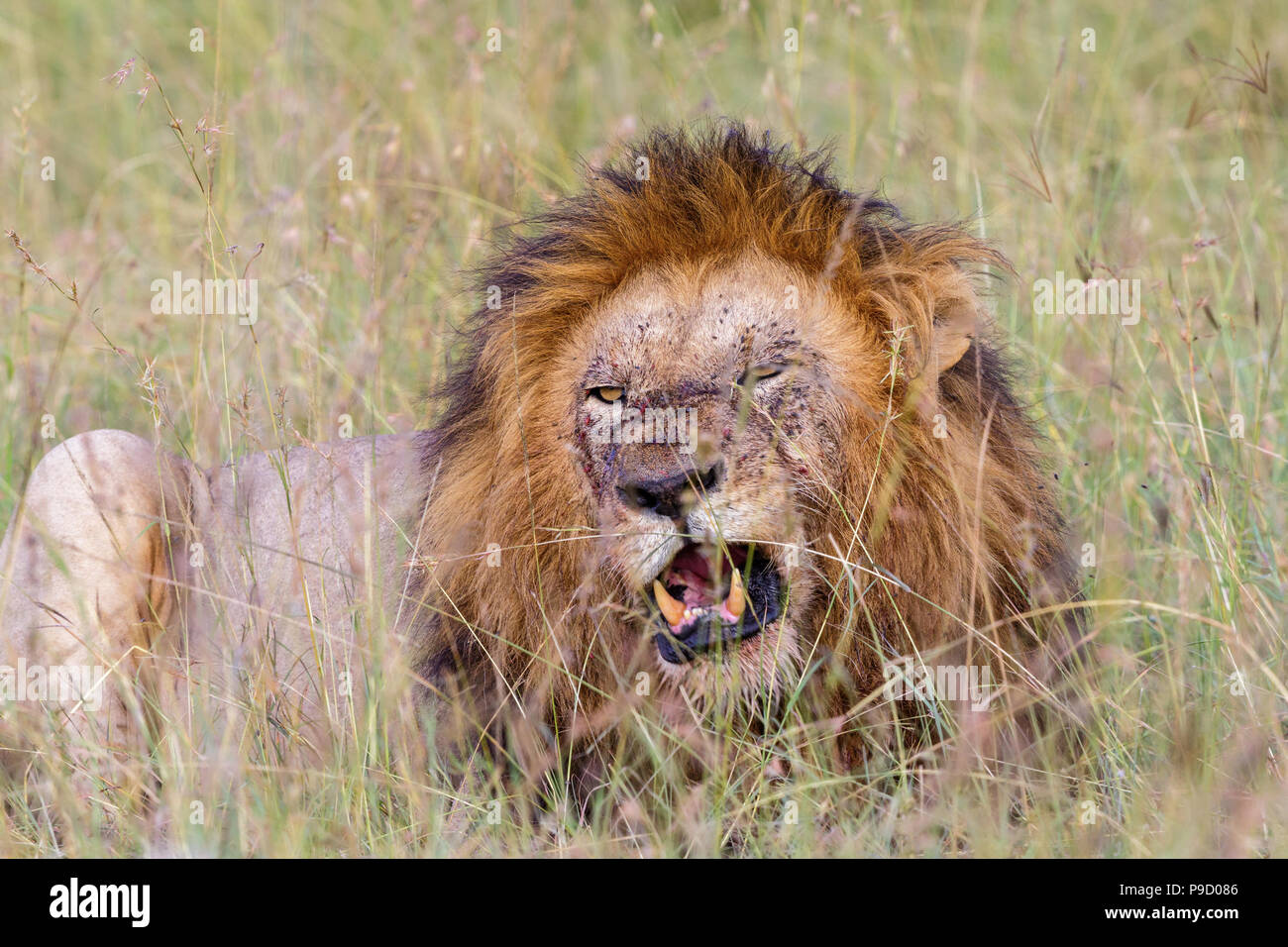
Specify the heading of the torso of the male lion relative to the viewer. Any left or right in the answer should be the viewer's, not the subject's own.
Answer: facing the viewer and to the right of the viewer
